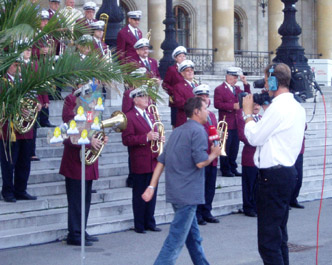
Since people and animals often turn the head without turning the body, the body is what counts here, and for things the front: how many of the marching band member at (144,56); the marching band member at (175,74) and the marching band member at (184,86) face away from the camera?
0

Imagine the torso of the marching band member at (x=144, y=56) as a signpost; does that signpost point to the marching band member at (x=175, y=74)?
no

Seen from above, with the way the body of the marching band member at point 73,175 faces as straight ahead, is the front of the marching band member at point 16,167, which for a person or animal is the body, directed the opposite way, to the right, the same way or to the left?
the same way

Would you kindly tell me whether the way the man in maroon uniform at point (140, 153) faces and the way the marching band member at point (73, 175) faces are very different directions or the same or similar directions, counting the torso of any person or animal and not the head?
same or similar directions

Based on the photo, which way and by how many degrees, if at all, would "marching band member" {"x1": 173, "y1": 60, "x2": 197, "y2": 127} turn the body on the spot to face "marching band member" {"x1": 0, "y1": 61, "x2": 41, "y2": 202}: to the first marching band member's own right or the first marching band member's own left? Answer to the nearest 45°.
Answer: approximately 90° to the first marching band member's own right

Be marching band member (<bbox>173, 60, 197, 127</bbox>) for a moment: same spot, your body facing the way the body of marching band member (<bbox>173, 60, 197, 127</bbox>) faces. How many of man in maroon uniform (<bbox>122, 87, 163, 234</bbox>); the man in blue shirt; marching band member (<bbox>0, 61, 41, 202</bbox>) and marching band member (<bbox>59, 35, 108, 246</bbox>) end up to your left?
0

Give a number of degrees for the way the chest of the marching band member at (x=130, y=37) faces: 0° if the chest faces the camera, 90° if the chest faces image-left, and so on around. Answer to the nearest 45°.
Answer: approximately 315°

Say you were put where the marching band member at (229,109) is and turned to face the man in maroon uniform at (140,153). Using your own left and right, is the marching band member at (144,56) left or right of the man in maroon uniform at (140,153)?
right

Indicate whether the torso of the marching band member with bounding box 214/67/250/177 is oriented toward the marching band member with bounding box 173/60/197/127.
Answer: no

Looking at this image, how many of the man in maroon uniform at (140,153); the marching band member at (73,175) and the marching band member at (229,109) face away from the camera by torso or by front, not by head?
0

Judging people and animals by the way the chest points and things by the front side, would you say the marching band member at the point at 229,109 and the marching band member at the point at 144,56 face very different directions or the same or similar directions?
same or similar directions

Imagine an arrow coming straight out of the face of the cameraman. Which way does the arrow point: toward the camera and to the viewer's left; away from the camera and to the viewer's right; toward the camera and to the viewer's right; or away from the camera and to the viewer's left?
away from the camera and to the viewer's left

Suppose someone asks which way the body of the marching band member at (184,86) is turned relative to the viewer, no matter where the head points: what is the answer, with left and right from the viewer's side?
facing the viewer and to the right of the viewer

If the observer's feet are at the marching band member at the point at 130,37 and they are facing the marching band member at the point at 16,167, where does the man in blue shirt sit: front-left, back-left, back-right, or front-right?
front-left

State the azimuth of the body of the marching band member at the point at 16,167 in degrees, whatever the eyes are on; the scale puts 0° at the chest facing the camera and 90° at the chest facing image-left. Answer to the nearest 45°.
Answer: approximately 315°

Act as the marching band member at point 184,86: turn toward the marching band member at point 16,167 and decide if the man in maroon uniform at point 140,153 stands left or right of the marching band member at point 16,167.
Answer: left
